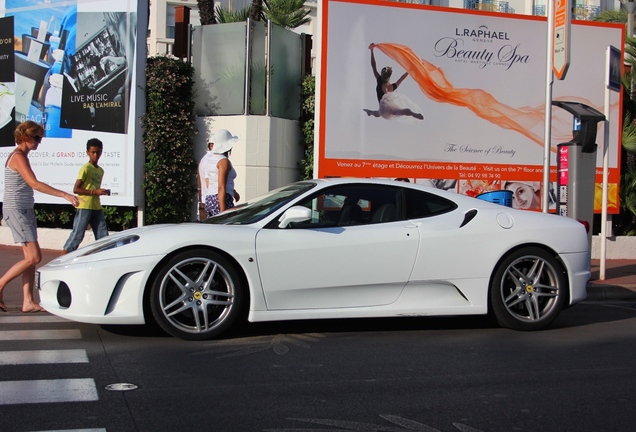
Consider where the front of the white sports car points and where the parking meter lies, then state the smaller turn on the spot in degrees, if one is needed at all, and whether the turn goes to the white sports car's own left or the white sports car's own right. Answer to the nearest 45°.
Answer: approximately 135° to the white sports car's own right

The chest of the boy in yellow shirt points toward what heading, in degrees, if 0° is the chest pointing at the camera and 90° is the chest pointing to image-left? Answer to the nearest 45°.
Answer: approximately 315°

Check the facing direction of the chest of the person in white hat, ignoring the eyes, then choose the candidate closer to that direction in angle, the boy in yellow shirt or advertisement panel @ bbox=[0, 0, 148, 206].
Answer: the advertisement panel

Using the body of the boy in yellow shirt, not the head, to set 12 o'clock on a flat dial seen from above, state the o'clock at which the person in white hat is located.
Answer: The person in white hat is roughly at 10 o'clock from the boy in yellow shirt.

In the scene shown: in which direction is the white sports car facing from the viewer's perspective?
to the viewer's left

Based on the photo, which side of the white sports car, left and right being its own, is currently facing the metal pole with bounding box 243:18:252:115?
right

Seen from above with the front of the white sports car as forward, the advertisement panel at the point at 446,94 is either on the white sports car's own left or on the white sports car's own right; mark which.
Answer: on the white sports car's own right
